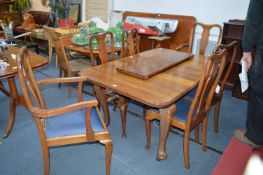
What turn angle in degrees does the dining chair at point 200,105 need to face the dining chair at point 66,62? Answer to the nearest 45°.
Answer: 0° — it already faces it

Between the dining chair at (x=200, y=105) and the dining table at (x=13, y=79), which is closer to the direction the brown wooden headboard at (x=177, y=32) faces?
the dining chair

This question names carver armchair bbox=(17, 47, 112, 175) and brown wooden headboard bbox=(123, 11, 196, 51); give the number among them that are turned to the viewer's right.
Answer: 1

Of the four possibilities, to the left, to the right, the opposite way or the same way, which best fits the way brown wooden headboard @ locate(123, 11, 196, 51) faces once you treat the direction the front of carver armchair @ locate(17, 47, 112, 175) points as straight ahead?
to the right

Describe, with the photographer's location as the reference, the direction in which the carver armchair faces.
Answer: facing to the right of the viewer

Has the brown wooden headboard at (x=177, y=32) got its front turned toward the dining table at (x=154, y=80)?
yes

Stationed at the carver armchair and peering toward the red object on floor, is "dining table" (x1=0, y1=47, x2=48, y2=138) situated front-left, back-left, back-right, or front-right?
back-left
